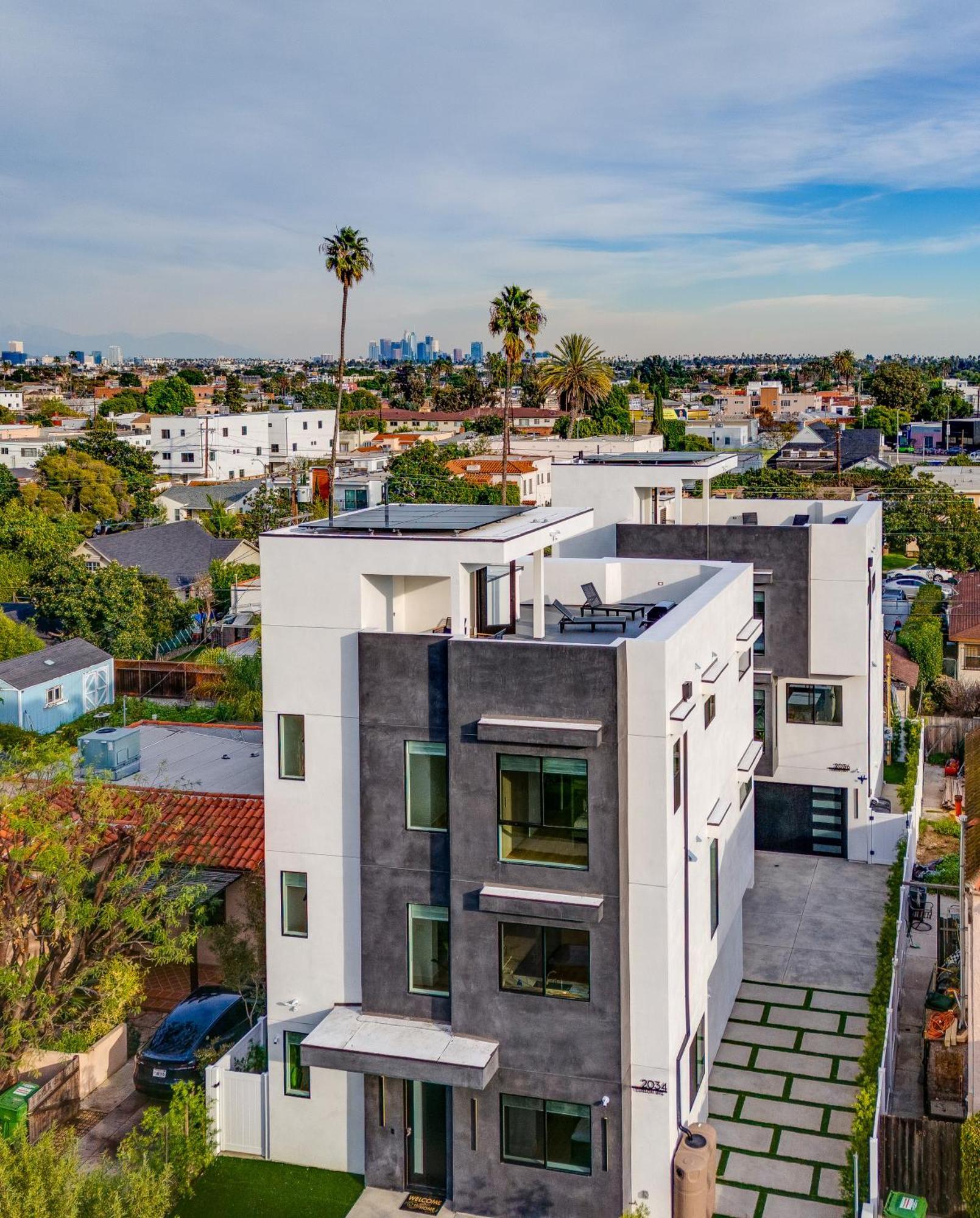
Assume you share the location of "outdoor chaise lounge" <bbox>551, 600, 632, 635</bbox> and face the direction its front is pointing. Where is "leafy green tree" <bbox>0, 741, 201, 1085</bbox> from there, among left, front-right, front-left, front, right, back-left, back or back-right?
back

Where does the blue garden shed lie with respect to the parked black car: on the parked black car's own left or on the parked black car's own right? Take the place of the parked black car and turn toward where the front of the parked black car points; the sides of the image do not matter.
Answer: on the parked black car's own left

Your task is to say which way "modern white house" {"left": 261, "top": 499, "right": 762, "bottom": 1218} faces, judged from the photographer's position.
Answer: facing the viewer

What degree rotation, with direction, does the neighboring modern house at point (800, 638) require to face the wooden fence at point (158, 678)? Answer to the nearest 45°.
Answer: approximately 135° to its right

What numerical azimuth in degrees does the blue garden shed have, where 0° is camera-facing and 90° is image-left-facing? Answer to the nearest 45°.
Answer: approximately 315°

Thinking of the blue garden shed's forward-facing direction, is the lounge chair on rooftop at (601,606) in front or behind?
in front

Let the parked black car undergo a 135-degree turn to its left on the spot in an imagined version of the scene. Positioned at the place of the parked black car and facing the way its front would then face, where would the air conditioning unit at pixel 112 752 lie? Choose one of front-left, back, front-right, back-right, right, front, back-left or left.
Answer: right

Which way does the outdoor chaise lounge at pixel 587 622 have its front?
to the viewer's right

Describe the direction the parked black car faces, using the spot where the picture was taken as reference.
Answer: facing away from the viewer and to the right of the viewer

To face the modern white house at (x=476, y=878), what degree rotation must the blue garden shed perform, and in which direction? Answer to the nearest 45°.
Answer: approximately 45° to its right

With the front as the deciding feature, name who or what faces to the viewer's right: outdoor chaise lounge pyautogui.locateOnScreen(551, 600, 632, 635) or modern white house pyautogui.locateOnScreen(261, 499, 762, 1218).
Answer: the outdoor chaise lounge

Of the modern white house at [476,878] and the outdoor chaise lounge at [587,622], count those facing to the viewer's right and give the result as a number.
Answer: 1

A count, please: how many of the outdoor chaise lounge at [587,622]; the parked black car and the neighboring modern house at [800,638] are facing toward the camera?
1
